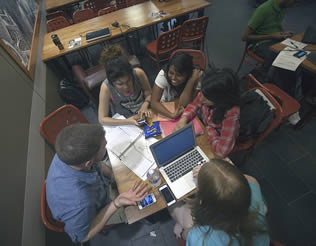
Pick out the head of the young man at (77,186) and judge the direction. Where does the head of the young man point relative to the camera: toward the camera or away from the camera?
away from the camera

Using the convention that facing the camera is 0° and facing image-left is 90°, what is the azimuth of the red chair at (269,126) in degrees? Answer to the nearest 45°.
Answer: approximately 90°

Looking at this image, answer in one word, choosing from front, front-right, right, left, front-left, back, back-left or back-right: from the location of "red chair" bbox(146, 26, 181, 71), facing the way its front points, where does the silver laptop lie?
back-left

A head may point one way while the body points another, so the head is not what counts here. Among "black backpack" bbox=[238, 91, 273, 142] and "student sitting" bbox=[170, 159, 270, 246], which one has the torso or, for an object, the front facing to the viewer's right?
the black backpack

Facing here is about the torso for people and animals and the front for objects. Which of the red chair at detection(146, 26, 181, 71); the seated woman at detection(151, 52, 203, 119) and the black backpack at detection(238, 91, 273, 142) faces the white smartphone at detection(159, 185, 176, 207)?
the seated woman

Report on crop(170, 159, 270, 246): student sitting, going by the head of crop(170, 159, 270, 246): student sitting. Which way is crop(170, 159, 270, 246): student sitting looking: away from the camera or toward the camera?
away from the camera

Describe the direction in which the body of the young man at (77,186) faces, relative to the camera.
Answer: to the viewer's right

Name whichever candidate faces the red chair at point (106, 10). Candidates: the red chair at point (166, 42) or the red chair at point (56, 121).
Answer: the red chair at point (166, 42)
